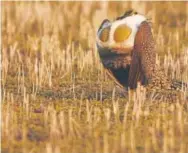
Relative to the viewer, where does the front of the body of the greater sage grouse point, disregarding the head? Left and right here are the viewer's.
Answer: facing the viewer and to the left of the viewer
